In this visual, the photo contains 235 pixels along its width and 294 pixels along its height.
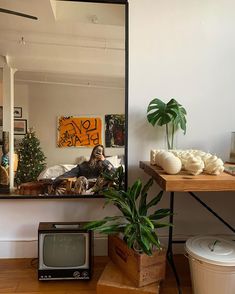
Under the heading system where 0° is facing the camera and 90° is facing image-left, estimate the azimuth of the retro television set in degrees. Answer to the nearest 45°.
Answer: approximately 0°

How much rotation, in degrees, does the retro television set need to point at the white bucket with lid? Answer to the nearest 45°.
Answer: approximately 45° to its left
